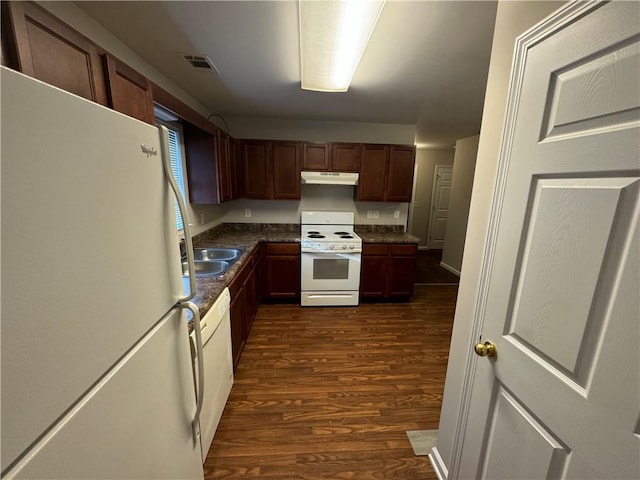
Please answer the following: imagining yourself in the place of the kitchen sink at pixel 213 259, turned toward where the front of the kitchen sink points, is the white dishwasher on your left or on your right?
on your right

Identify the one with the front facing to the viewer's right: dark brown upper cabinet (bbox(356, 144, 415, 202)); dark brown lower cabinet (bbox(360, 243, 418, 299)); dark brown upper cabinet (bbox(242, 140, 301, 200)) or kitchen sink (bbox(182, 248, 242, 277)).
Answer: the kitchen sink

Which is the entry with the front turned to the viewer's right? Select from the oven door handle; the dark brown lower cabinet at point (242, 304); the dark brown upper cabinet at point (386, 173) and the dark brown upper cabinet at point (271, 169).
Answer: the dark brown lower cabinet

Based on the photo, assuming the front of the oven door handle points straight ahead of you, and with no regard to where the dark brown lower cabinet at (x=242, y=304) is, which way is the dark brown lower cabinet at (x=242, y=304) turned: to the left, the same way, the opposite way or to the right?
to the left

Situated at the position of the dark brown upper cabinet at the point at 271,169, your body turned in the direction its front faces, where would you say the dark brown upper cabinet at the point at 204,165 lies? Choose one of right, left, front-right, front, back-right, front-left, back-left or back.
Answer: front-right

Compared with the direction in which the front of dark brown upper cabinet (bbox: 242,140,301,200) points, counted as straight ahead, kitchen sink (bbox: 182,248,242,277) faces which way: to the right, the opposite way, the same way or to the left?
to the left

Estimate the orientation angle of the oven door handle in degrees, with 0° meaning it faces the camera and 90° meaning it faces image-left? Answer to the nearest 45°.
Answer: approximately 0°

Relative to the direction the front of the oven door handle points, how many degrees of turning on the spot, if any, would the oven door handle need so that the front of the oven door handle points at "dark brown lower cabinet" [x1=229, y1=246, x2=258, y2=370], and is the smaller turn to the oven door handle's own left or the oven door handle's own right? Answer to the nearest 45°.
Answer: approximately 45° to the oven door handle's own right

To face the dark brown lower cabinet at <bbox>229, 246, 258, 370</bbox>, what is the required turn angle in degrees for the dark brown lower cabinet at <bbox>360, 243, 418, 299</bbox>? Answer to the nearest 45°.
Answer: approximately 45° to its right
